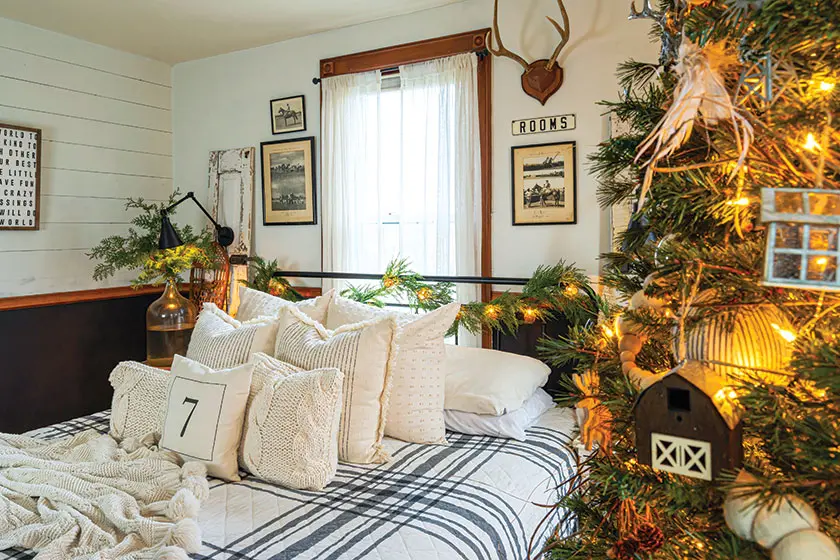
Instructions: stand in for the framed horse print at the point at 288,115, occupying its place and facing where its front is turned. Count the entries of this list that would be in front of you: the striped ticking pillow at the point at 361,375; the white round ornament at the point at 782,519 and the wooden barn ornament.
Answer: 3

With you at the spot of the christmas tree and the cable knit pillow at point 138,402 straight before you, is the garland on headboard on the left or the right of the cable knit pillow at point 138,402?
right

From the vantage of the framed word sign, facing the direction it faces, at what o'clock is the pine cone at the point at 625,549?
The pine cone is roughly at 1 o'clock from the framed word sign.

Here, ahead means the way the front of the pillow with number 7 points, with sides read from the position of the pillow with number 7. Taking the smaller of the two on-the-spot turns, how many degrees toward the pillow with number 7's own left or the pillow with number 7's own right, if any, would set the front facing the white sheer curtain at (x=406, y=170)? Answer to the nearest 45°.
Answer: approximately 180°

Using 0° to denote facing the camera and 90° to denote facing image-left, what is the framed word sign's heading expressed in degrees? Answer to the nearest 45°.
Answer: approximately 315°

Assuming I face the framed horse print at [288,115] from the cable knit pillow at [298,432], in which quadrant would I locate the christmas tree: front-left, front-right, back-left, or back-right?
back-right

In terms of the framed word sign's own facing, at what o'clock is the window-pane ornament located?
The window-pane ornament is roughly at 1 o'clock from the framed word sign.

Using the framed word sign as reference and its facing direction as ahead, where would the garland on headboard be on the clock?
The garland on headboard is roughly at 12 o'clock from the framed word sign.

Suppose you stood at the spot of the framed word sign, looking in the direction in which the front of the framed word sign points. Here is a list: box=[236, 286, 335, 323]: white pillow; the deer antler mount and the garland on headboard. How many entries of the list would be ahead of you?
3

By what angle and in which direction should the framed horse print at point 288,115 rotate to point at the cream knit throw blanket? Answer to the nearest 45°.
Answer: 0° — it already faces it

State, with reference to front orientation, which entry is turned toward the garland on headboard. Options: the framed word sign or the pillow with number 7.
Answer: the framed word sign

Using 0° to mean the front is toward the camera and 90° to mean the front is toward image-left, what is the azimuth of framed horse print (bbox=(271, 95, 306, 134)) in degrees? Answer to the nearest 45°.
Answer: approximately 0°
